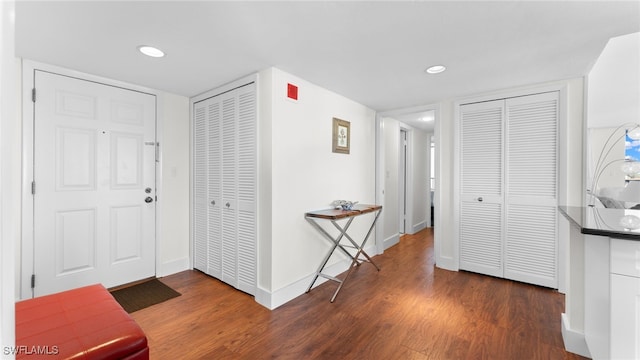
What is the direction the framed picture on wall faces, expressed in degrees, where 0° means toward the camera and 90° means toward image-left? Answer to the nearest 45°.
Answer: approximately 315°

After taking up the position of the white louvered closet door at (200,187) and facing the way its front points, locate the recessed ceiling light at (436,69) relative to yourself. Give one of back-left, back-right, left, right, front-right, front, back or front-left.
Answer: left

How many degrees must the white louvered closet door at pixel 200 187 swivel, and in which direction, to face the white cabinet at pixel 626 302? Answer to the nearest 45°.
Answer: approximately 90° to its left

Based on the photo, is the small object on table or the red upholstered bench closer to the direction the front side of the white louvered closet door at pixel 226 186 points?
the red upholstered bench

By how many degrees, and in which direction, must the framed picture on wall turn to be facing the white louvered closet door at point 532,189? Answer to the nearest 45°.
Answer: approximately 45° to its left

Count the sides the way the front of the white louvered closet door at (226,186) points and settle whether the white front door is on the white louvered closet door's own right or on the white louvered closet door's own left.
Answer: on the white louvered closet door's own right

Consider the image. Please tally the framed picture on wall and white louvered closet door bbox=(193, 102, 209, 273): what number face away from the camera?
0

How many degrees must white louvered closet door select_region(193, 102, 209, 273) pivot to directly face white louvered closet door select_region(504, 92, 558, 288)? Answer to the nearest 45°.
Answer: approximately 90° to its left

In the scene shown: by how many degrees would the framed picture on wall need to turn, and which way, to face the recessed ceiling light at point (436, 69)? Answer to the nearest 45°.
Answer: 0° — it already faces it

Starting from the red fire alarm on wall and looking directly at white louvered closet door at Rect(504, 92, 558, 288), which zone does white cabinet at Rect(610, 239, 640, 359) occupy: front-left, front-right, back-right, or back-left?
front-right

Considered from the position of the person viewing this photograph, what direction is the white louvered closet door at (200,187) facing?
facing the viewer and to the left of the viewer

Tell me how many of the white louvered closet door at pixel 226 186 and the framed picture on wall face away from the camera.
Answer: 0

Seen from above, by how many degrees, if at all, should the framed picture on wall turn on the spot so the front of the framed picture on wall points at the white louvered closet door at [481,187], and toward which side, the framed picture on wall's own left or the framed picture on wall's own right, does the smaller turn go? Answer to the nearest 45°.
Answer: approximately 45° to the framed picture on wall's own left

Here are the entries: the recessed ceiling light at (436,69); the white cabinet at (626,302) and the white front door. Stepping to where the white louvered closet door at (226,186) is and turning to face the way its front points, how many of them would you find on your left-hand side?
2

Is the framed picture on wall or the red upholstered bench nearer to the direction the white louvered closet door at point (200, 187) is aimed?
the red upholstered bench
